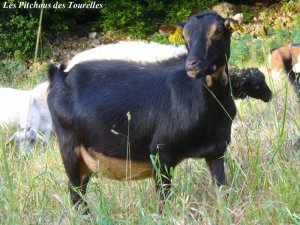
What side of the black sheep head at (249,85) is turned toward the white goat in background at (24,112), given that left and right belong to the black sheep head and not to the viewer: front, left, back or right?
back

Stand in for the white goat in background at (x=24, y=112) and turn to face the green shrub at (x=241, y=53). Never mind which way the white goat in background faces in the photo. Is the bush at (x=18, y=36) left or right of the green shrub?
left

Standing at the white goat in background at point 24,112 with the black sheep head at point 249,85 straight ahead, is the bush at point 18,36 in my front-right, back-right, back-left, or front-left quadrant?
back-left

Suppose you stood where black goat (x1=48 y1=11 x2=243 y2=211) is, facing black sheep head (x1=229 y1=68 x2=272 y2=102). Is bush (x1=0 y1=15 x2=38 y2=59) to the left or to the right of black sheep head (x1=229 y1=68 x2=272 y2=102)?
left

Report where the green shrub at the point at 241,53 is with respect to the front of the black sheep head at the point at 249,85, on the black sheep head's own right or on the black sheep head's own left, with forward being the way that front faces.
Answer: on the black sheep head's own left

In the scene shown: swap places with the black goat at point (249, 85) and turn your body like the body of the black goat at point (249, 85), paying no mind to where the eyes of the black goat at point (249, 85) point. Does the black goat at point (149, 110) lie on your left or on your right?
on your right

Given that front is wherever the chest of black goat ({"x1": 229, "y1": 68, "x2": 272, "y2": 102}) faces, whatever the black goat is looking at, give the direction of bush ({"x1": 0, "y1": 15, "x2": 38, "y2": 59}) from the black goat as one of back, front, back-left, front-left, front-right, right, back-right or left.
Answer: back-left

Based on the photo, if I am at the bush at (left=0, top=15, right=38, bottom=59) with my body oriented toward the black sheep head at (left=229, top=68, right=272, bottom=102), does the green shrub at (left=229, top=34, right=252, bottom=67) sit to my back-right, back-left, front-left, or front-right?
front-left

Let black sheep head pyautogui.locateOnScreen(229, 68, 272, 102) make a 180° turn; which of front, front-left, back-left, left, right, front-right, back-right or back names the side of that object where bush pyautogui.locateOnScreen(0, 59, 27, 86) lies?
front-right

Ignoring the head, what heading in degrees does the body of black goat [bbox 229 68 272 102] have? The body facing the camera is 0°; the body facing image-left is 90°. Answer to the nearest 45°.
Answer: approximately 270°

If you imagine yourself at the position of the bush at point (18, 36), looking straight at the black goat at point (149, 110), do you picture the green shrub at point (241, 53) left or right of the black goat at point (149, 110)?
left
